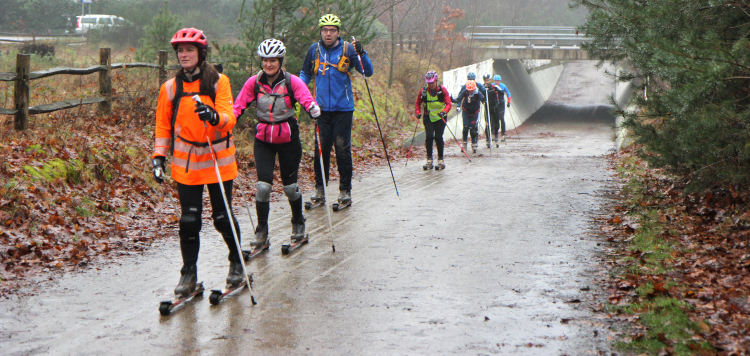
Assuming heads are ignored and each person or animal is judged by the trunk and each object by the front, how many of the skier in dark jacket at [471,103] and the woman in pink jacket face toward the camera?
2

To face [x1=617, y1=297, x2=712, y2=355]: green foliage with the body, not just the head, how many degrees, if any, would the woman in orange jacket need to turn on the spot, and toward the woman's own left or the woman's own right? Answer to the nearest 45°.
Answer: approximately 90° to the woman's own left

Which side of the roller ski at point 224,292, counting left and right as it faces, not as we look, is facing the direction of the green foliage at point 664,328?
left

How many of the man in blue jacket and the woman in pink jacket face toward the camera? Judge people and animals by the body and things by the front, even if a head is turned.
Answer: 2

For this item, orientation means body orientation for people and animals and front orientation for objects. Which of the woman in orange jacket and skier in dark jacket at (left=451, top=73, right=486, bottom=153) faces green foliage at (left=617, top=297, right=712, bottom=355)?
the skier in dark jacket

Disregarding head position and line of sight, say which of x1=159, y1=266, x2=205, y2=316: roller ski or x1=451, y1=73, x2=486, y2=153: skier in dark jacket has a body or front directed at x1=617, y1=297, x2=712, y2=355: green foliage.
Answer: the skier in dark jacket

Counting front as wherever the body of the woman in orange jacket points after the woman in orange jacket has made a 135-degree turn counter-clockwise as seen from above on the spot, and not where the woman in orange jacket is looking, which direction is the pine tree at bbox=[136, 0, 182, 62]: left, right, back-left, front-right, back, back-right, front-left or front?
left
